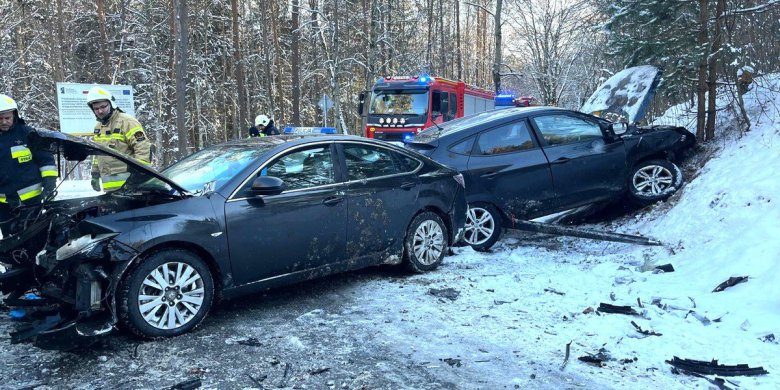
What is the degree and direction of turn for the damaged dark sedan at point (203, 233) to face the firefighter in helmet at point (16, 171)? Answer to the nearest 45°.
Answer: approximately 90° to its right

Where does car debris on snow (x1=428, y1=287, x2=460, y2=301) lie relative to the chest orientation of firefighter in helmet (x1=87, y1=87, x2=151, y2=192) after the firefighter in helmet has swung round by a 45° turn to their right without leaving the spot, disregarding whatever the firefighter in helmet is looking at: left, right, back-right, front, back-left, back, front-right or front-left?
back-left

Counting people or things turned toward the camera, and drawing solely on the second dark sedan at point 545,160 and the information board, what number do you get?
1

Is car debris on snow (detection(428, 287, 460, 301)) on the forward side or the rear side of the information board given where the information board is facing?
on the forward side

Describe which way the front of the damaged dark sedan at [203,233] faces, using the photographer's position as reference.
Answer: facing the viewer and to the left of the viewer

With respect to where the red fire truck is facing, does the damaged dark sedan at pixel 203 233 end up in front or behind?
in front

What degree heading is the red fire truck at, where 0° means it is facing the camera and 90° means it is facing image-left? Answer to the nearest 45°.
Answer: approximately 45°

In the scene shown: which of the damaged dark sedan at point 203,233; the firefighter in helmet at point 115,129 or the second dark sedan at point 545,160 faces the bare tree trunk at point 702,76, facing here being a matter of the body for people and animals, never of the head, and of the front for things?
the second dark sedan

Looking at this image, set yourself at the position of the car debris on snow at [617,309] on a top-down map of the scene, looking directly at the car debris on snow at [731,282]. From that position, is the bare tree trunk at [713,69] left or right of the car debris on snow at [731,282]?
left

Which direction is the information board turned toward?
toward the camera

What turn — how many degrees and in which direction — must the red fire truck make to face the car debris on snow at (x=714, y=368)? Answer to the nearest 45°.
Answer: approximately 45° to its left

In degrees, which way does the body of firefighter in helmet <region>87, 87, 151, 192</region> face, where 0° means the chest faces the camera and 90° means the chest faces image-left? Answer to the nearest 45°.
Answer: approximately 45°

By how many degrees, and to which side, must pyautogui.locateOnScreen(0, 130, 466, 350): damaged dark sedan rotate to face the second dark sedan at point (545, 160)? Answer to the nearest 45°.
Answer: approximately 180°
